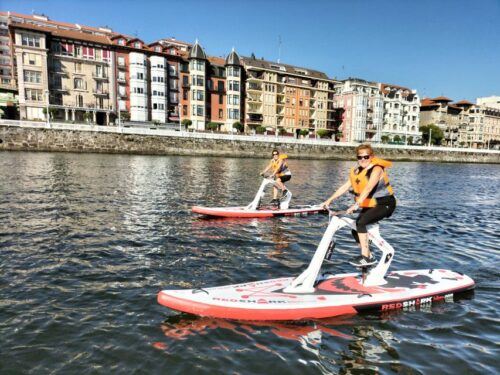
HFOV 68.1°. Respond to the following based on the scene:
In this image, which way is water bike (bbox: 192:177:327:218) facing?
to the viewer's left

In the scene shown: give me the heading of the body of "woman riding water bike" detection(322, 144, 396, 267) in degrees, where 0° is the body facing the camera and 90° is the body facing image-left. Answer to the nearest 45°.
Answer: approximately 45°

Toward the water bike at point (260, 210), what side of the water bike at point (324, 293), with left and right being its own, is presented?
right

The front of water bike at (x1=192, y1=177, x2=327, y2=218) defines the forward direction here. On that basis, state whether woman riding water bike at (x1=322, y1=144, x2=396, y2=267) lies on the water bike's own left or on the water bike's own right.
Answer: on the water bike's own left

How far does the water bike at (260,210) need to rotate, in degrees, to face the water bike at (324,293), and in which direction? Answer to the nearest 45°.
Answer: approximately 90° to its left

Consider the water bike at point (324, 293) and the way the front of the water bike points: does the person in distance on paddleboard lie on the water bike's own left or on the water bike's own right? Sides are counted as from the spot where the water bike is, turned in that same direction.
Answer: on the water bike's own right

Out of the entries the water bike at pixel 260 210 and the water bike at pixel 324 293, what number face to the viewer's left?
2

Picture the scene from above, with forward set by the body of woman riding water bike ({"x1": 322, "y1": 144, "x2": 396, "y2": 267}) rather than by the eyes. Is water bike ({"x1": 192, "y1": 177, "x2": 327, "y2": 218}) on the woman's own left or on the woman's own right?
on the woman's own right

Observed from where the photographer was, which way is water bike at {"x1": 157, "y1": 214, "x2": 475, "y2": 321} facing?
facing to the left of the viewer

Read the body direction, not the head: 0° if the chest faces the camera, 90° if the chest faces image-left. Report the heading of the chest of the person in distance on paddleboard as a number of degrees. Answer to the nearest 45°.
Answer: approximately 45°

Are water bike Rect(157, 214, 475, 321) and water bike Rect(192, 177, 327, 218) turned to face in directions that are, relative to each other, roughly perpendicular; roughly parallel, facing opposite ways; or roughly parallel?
roughly parallel
